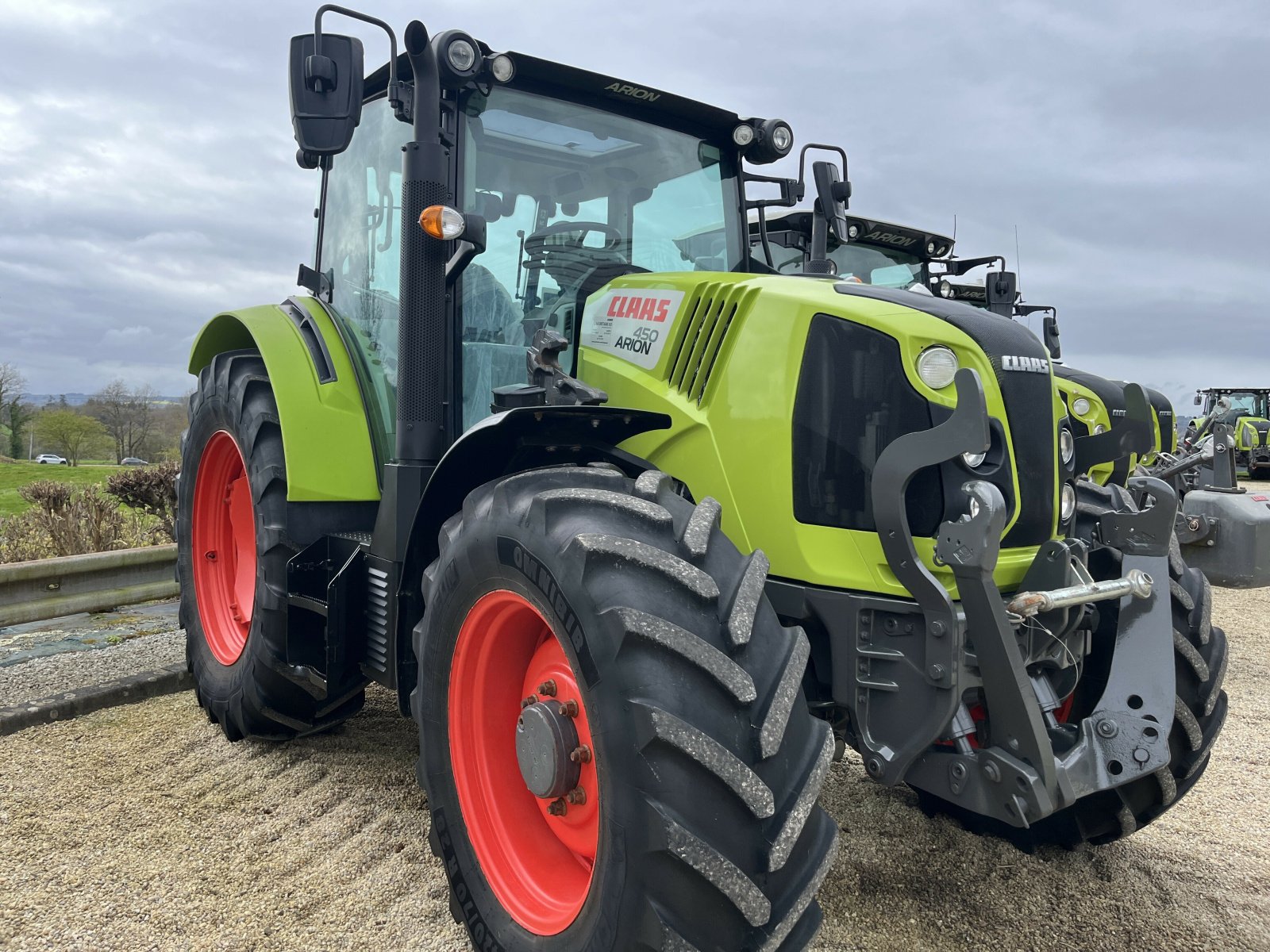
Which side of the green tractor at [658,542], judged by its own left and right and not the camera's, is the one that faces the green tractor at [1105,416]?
left

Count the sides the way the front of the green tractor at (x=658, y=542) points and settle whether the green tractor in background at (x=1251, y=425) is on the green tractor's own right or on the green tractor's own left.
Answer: on the green tractor's own left

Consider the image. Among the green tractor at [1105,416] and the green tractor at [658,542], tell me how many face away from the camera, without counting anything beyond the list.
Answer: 0

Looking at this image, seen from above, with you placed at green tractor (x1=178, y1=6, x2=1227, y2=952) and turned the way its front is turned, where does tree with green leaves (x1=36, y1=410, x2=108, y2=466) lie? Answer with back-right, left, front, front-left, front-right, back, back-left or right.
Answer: back

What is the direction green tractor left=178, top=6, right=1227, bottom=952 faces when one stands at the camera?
facing the viewer and to the right of the viewer
